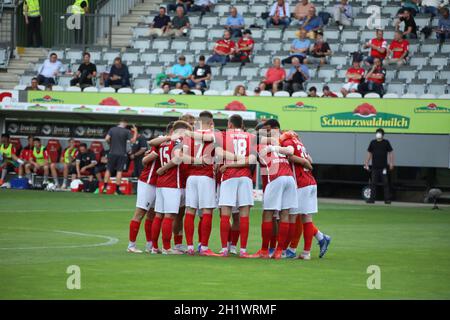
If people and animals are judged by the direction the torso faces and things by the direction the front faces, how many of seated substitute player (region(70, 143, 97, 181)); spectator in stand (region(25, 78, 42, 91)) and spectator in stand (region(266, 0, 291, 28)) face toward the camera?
3

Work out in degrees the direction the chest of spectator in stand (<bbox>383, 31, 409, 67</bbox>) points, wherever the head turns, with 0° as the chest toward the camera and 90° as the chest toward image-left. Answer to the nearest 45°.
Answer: approximately 45°

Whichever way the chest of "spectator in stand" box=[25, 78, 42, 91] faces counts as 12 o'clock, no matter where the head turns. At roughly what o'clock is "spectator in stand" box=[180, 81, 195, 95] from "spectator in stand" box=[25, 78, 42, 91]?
"spectator in stand" box=[180, 81, 195, 95] is roughly at 10 o'clock from "spectator in stand" box=[25, 78, 42, 91].

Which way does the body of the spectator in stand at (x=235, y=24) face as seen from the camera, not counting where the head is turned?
toward the camera

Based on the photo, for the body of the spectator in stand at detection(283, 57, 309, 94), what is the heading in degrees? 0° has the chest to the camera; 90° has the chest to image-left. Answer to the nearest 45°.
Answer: approximately 45°

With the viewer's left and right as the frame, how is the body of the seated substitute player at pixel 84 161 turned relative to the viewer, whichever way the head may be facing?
facing the viewer

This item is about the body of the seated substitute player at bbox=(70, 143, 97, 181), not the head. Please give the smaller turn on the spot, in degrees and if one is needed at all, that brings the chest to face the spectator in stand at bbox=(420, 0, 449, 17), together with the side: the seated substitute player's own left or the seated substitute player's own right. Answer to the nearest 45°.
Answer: approximately 90° to the seated substitute player's own left

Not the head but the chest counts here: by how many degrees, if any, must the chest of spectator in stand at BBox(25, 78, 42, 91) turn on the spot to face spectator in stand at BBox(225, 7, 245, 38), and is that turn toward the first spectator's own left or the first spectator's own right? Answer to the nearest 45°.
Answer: approximately 90° to the first spectator's own left

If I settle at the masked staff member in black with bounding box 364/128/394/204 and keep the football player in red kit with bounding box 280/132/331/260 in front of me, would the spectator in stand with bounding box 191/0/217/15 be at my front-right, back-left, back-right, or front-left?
back-right

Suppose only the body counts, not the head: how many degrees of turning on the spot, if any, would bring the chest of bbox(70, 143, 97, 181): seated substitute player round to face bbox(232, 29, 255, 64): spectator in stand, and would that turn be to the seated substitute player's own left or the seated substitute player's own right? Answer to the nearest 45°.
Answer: approximately 90° to the seated substitute player's own left

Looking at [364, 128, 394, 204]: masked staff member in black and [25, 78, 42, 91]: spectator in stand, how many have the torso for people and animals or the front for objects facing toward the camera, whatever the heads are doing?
2

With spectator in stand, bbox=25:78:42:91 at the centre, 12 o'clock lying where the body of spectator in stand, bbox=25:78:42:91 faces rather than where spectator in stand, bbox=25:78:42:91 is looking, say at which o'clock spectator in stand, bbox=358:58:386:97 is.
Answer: spectator in stand, bbox=358:58:386:97 is roughly at 10 o'clock from spectator in stand, bbox=25:78:42:91.

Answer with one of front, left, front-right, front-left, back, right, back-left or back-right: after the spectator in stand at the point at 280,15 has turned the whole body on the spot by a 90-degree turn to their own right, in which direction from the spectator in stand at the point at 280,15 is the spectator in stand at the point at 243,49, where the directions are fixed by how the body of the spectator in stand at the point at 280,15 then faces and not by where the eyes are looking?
front-left

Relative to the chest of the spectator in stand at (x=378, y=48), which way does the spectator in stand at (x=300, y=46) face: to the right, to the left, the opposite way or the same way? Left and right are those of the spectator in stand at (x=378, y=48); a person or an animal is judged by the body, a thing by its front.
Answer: the same way

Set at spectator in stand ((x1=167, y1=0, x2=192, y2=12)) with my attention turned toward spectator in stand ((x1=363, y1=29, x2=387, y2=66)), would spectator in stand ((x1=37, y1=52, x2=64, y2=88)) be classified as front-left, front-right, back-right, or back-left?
back-right

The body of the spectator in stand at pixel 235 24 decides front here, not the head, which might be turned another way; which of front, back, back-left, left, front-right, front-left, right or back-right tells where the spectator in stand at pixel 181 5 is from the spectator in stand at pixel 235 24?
back-right

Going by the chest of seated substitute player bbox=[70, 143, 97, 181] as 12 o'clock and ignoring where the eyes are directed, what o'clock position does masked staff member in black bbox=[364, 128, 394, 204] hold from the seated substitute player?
The masked staff member in black is roughly at 10 o'clock from the seated substitute player.

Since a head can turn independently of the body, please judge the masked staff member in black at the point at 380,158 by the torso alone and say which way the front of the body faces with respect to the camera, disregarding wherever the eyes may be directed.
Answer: toward the camera

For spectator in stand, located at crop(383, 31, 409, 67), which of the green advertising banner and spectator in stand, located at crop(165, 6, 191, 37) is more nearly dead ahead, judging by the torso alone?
the green advertising banner
